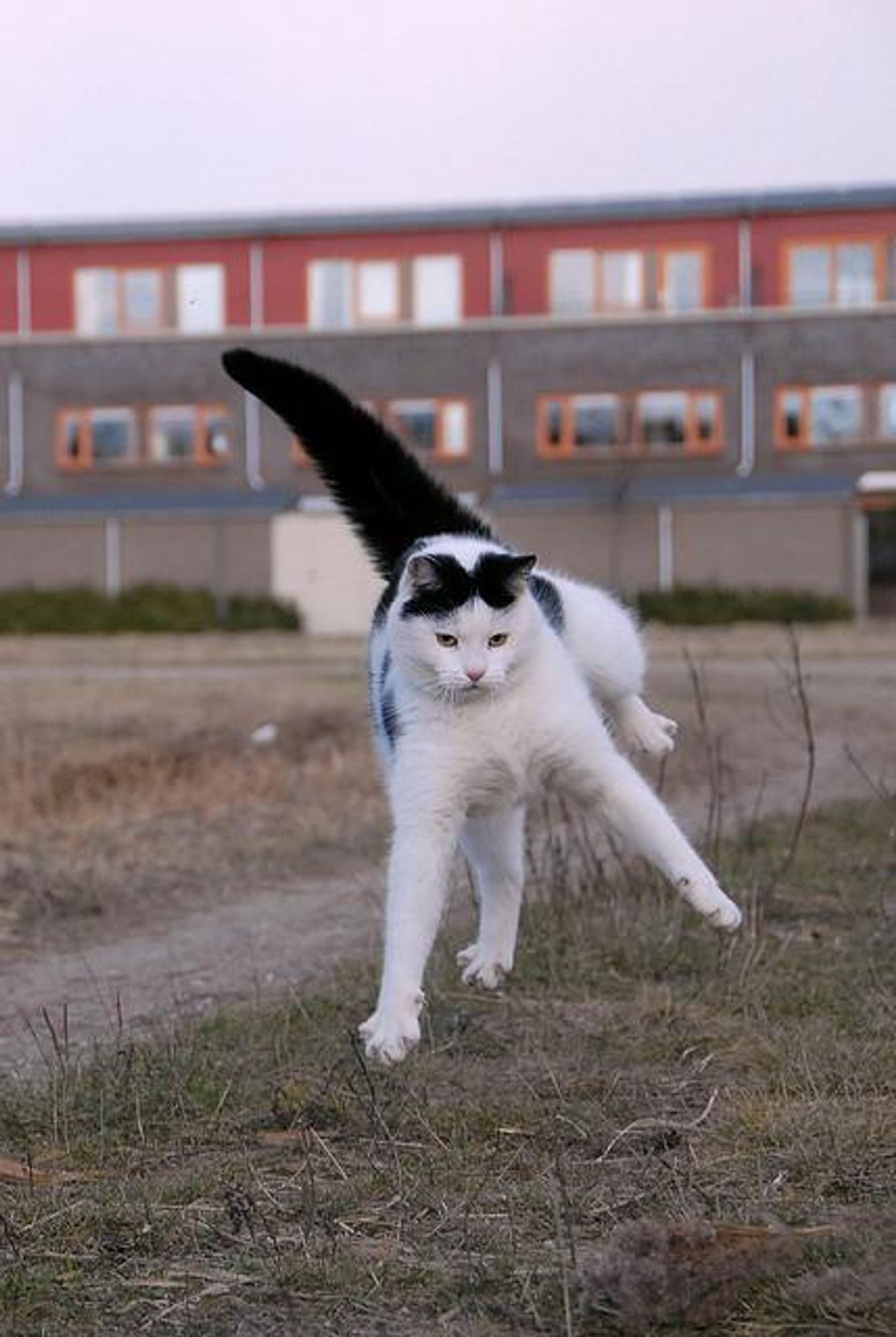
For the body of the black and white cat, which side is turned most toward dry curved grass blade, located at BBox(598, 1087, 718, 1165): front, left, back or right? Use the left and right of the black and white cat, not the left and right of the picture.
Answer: front

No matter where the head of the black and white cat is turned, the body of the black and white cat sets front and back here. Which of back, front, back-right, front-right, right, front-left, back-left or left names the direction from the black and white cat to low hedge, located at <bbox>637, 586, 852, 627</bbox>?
back

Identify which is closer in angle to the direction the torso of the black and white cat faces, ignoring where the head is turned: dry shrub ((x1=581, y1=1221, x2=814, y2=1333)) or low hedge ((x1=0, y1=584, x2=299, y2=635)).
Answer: the dry shrub

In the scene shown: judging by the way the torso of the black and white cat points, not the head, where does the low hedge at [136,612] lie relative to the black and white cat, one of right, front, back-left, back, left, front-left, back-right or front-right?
back

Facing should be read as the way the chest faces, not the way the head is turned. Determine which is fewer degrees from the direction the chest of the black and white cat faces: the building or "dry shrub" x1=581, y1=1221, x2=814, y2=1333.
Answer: the dry shrub

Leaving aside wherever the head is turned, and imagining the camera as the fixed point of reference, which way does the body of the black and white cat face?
toward the camera

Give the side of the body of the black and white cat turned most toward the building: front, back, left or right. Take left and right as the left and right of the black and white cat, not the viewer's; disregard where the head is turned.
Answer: back

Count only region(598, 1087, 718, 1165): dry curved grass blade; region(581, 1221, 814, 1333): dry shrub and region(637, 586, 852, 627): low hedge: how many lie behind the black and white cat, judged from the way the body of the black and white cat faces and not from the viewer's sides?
1

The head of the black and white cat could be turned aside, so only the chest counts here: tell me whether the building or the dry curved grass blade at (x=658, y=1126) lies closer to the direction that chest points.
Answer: the dry curved grass blade

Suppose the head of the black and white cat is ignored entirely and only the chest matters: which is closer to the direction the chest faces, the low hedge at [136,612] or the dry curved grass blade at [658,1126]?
the dry curved grass blade

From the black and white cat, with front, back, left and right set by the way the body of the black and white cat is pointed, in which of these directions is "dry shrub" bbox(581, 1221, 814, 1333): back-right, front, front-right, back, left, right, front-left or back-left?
front
